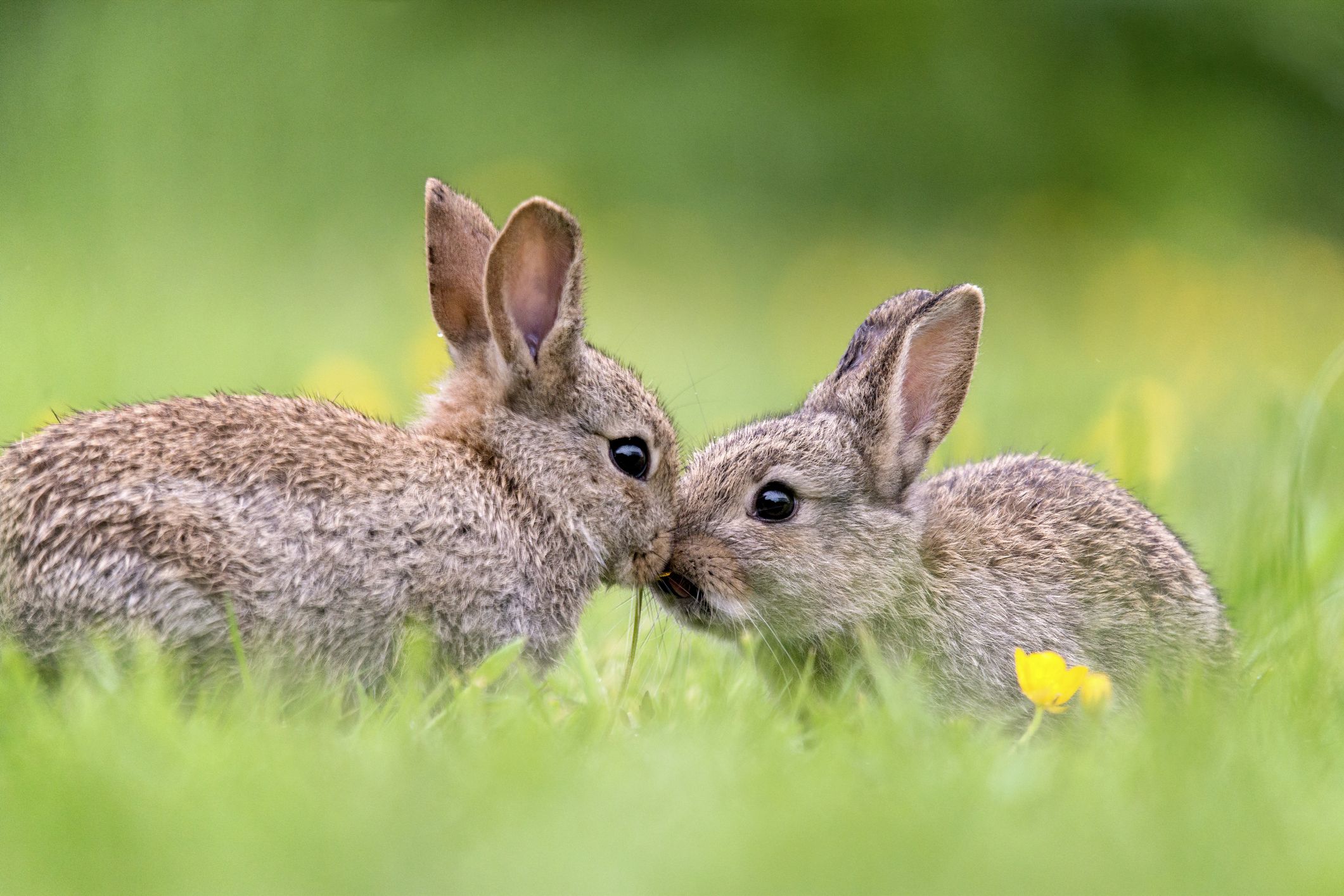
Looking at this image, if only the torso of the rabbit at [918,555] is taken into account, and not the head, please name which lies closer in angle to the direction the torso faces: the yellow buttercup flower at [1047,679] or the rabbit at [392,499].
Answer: the rabbit

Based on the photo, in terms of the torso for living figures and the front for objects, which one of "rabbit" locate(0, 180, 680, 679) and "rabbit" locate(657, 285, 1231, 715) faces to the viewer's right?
"rabbit" locate(0, 180, 680, 679)

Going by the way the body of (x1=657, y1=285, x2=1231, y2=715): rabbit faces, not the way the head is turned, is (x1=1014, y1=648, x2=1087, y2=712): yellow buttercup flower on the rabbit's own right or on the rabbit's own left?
on the rabbit's own left

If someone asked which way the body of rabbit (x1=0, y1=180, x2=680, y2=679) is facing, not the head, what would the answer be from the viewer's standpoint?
to the viewer's right

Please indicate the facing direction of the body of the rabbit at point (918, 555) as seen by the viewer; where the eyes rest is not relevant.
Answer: to the viewer's left

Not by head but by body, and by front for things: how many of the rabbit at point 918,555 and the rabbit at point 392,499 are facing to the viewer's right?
1

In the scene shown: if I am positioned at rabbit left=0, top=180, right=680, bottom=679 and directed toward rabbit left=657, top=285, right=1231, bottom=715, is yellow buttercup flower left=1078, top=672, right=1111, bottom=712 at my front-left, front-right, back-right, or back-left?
front-right

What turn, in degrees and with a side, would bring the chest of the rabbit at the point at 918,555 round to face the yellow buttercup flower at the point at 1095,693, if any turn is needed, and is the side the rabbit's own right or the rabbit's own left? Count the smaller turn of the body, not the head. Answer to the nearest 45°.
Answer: approximately 135° to the rabbit's own left

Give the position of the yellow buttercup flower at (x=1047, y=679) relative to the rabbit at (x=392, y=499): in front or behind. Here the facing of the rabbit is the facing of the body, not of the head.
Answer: in front
